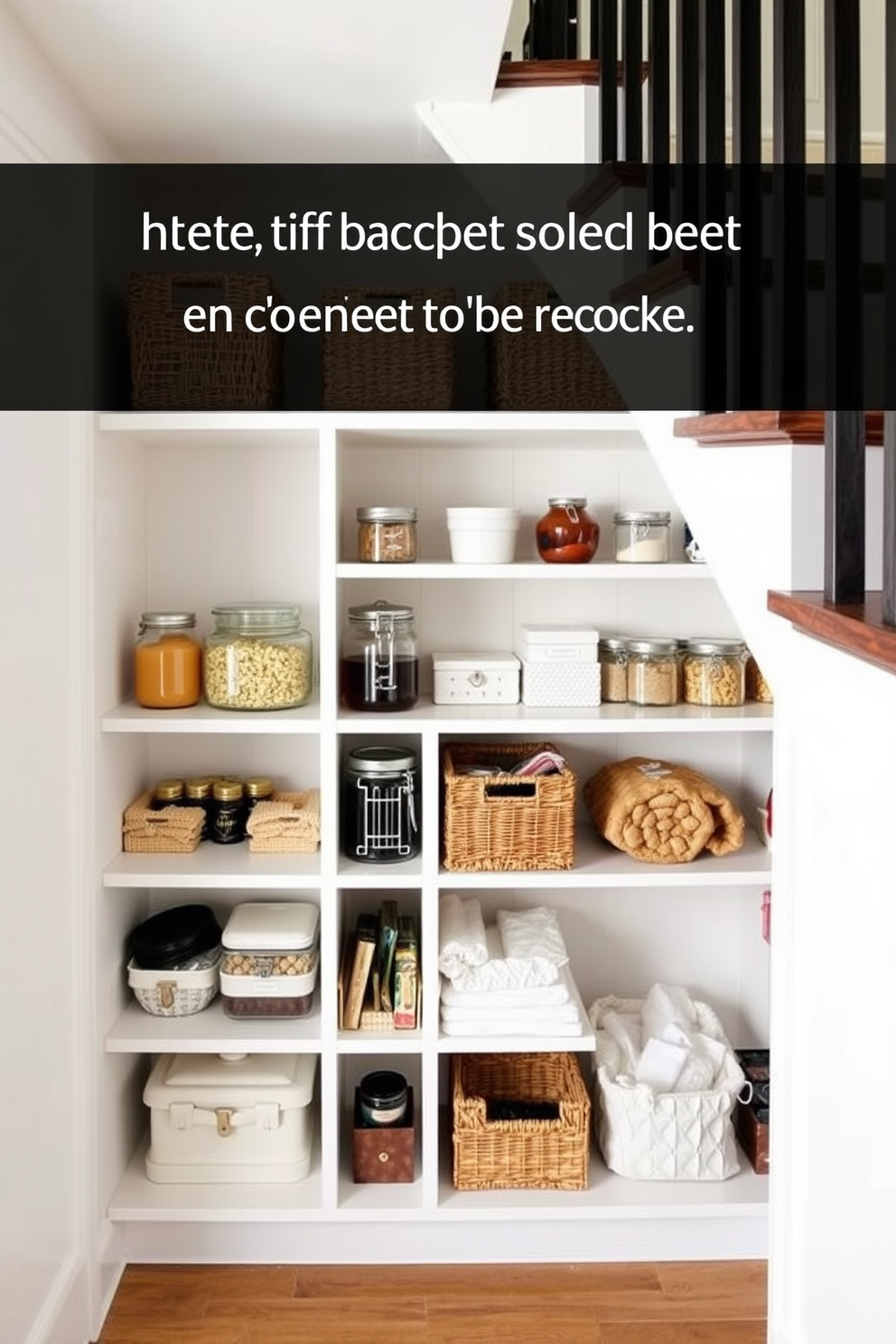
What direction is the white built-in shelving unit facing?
toward the camera
